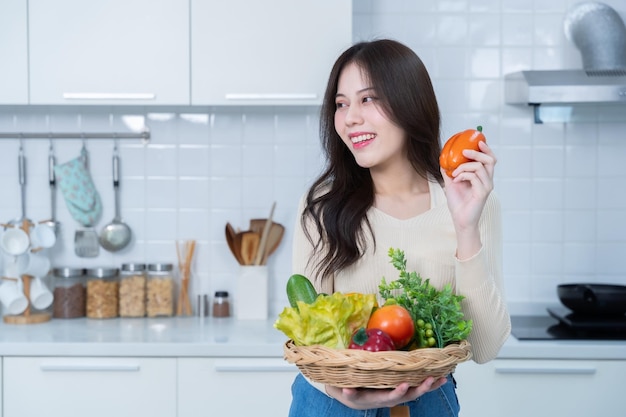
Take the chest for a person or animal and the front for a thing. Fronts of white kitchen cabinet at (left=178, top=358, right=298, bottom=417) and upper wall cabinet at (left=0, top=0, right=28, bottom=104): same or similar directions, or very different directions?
same or similar directions

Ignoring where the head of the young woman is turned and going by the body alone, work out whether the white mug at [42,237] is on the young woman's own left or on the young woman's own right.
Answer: on the young woman's own right

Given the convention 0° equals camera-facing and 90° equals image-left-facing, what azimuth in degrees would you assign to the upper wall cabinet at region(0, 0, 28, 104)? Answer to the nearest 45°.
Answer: approximately 0°

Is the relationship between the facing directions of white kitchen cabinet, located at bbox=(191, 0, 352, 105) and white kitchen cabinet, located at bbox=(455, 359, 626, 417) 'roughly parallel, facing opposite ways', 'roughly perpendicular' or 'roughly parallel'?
roughly parallel

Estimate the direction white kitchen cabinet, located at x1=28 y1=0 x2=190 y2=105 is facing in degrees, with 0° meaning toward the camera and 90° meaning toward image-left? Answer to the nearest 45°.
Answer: approximately 0°

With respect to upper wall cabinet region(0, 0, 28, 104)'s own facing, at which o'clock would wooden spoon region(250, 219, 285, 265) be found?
The wooden spoon is roughly at 9 o'clock from the upper wall cabinet.

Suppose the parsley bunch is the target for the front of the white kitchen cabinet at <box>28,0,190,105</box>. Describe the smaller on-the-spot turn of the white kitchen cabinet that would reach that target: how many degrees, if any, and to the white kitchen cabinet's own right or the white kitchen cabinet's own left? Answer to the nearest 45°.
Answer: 0° — it already faces it

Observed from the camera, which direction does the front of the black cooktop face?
facing the viewer

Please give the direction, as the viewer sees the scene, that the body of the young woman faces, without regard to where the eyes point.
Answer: toward the camera

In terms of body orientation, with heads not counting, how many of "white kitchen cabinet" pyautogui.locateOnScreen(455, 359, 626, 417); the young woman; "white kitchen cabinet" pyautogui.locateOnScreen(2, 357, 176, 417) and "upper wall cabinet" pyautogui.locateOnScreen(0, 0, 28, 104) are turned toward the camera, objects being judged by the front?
4

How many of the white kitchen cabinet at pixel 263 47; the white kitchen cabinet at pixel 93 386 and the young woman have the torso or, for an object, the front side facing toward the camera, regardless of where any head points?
3

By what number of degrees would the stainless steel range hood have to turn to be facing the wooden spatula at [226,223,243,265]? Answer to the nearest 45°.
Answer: approximately 90° to its right
